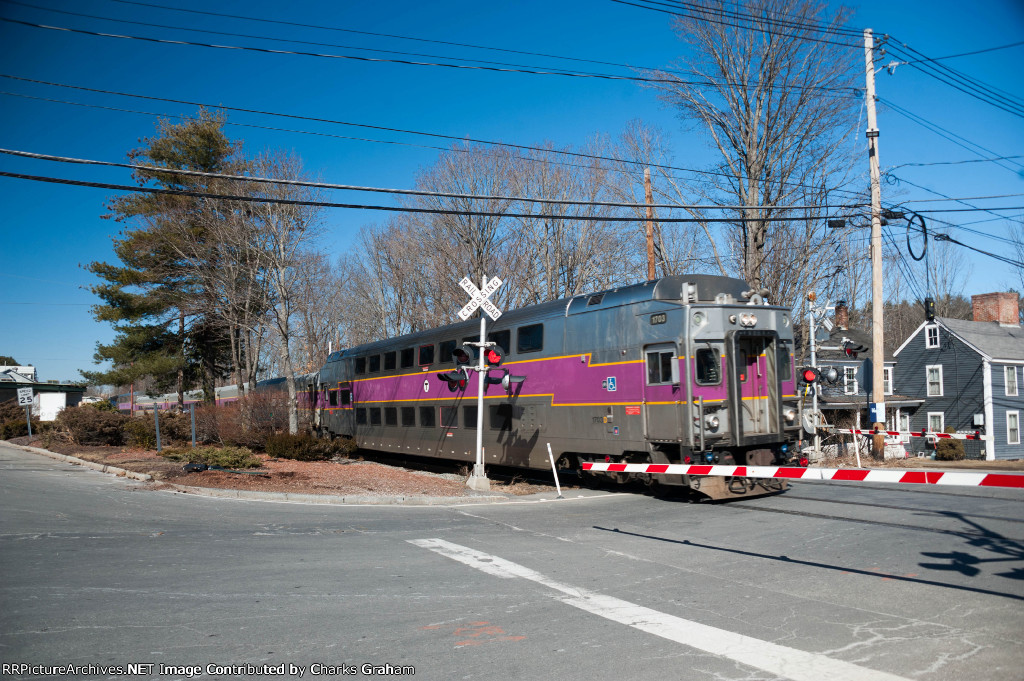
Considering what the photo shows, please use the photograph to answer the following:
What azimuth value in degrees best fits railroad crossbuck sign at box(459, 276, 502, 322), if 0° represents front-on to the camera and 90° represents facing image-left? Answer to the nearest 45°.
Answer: approximately 0°

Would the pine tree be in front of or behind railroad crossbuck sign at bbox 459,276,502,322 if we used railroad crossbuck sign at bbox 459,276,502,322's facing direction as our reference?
behind

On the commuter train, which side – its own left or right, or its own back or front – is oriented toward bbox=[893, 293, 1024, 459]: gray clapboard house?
left

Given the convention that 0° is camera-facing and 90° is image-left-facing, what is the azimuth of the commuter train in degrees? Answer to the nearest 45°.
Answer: approximately 315°

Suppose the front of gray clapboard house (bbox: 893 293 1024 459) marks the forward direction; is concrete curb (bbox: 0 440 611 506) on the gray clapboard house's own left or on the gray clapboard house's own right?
on the gray clapboard house's own right

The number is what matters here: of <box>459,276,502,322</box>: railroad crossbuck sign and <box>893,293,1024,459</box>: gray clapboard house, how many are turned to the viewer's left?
0

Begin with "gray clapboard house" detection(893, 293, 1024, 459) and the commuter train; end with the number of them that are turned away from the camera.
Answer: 0

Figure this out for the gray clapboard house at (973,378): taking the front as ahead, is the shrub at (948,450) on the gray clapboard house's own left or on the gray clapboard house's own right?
on the gray clapboard house's own right

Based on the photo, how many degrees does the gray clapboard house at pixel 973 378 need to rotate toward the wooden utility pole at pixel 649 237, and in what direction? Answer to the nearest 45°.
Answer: approximately 45° to its right
